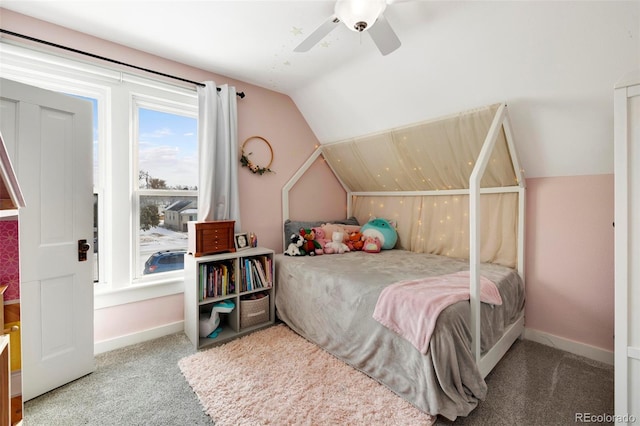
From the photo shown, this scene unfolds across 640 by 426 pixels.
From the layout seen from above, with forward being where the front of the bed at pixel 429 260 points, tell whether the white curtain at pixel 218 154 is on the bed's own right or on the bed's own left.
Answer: on the bed's own right

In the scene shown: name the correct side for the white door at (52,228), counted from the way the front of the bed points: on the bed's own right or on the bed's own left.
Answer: on the bed's own right

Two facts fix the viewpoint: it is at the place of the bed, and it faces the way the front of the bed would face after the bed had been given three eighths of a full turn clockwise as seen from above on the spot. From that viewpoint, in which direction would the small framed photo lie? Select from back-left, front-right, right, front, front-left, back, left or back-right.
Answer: front

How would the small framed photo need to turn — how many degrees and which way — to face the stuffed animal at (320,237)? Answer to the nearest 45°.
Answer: approximately 45° to its left

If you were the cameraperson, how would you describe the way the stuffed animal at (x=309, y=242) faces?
facing the viewer and to the right of the viewer

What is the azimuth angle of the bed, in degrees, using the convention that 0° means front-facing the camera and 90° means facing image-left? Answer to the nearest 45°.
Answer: approximately 315°

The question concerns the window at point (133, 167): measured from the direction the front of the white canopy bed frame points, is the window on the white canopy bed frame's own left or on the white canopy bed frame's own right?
on the white canopy bed frame's own right
